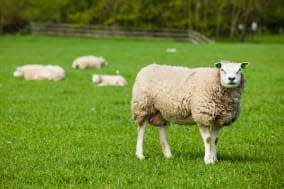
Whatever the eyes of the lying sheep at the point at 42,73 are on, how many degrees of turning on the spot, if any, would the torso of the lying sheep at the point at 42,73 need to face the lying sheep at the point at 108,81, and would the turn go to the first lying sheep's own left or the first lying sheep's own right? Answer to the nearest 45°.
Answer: approximately 135° to the first lying sheep's own left

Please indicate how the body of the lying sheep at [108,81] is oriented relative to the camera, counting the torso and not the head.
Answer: to the viewer's left

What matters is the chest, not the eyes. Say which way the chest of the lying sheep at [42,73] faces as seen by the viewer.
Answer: to the viewer's left

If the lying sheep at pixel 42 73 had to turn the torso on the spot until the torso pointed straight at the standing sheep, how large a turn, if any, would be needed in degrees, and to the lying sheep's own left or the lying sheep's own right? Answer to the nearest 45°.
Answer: approximately 90° to the lying sheep's own left

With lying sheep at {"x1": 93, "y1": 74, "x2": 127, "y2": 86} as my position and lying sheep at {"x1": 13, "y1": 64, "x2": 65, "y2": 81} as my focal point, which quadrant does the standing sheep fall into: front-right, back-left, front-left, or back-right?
back-left

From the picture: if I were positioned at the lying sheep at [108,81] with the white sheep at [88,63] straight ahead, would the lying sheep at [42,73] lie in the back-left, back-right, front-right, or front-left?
front-left

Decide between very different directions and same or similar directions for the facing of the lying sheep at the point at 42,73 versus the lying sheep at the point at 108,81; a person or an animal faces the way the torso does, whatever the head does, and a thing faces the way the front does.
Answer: same or similar directions

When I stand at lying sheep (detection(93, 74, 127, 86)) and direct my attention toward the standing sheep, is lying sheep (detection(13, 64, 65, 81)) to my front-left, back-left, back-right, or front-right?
back-right

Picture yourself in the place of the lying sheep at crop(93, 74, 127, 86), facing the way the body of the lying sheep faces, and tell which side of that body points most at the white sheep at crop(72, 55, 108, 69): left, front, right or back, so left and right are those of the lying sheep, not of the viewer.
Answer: right
